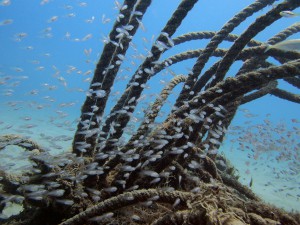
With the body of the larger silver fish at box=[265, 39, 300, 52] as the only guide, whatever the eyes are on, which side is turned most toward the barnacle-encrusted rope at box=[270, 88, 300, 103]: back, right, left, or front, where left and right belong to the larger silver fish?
left
